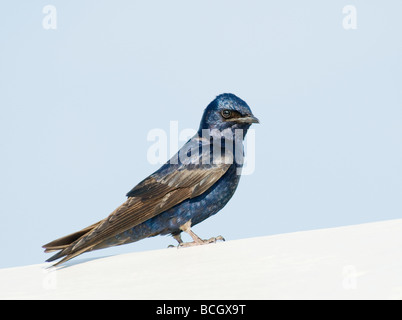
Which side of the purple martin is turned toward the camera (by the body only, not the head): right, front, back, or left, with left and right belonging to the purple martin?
right
